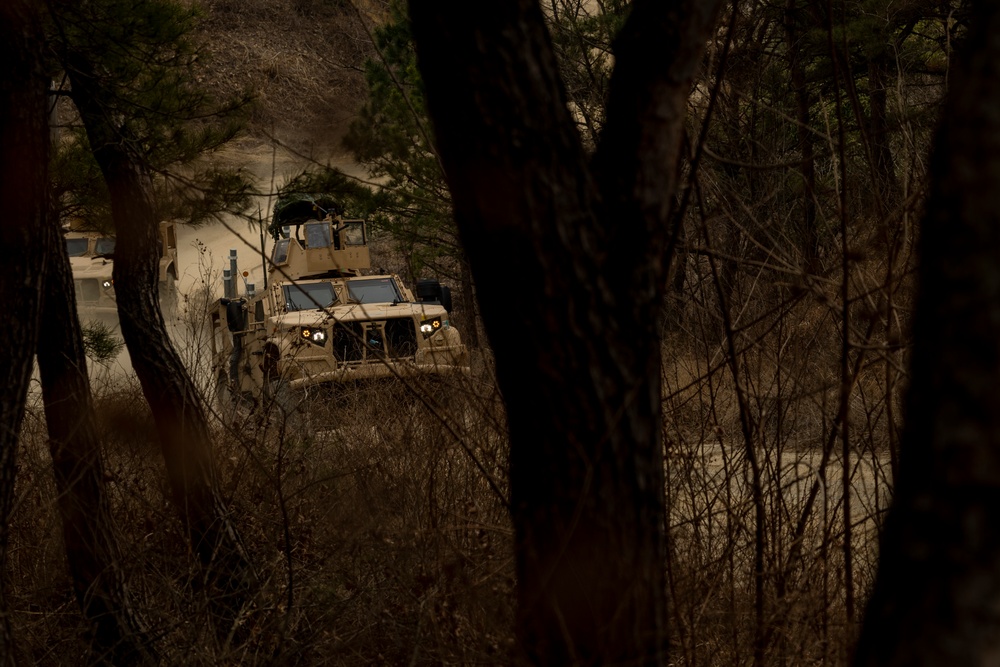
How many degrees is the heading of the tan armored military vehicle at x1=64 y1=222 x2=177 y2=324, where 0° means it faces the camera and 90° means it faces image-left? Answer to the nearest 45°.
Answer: approximately 45°

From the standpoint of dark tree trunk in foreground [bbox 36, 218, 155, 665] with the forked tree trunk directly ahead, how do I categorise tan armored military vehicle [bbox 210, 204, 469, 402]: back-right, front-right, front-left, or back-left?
back-left

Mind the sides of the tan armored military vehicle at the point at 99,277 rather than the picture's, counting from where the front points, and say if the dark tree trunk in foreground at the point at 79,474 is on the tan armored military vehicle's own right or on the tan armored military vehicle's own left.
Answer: on the tan armored military vehicle's own left

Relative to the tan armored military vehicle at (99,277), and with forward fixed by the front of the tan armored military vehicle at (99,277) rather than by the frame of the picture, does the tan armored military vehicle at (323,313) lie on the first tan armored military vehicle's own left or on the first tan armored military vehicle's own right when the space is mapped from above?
on the first tan armored military vehicle's own left

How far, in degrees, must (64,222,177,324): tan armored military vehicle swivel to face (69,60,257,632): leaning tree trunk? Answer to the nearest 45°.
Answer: approximately 45° to its left

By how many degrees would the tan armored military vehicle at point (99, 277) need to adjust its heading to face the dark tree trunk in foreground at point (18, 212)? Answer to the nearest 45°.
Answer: approximately 45° to its left
